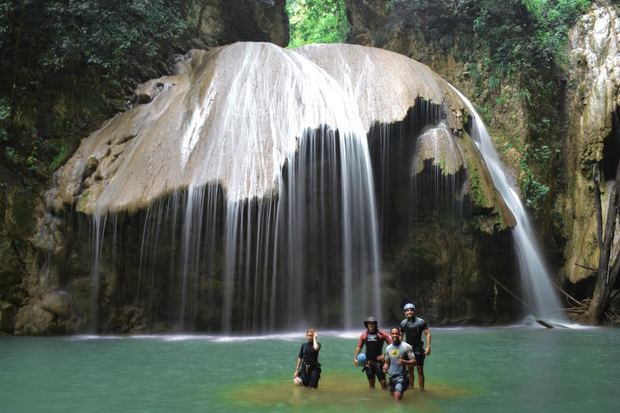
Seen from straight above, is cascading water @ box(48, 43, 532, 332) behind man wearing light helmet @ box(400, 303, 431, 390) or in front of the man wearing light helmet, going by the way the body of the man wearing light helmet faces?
behind

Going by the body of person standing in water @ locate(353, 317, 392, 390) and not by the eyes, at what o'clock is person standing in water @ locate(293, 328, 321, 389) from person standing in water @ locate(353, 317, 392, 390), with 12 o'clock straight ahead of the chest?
person standing in water @ locate(293, 328, 321, 389) is roughly at 3 o'clock from person standing in water @ locate(353, 317, 392, 390).

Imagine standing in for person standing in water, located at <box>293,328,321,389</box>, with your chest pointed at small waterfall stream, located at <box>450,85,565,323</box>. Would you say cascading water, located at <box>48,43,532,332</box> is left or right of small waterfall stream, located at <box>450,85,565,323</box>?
left

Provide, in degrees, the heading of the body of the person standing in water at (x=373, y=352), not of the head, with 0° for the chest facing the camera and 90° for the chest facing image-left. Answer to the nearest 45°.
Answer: approximately 0°

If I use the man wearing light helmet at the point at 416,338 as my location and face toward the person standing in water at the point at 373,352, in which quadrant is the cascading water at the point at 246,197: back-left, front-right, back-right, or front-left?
front-right

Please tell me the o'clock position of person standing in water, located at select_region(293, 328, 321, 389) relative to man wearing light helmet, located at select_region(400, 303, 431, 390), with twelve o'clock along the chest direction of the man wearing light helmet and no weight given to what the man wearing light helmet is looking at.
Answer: The person standing in water is roughly at 3 o'clock from the man wearing light helmet.

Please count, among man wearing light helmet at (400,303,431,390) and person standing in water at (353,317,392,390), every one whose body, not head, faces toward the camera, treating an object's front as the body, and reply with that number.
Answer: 2

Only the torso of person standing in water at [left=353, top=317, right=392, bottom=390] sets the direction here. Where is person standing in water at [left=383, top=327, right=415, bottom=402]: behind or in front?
in front

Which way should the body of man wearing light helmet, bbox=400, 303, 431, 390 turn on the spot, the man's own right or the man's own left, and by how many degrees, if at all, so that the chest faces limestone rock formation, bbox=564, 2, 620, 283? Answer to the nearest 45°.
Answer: approximately 135° to the man's own left

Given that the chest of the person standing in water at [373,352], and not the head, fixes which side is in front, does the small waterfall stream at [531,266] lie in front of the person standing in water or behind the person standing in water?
behind

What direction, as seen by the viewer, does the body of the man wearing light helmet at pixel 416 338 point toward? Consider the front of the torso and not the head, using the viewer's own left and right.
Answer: facing the viewer

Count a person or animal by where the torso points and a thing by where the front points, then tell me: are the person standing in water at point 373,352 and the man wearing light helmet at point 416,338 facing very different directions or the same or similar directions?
same or similar directions
